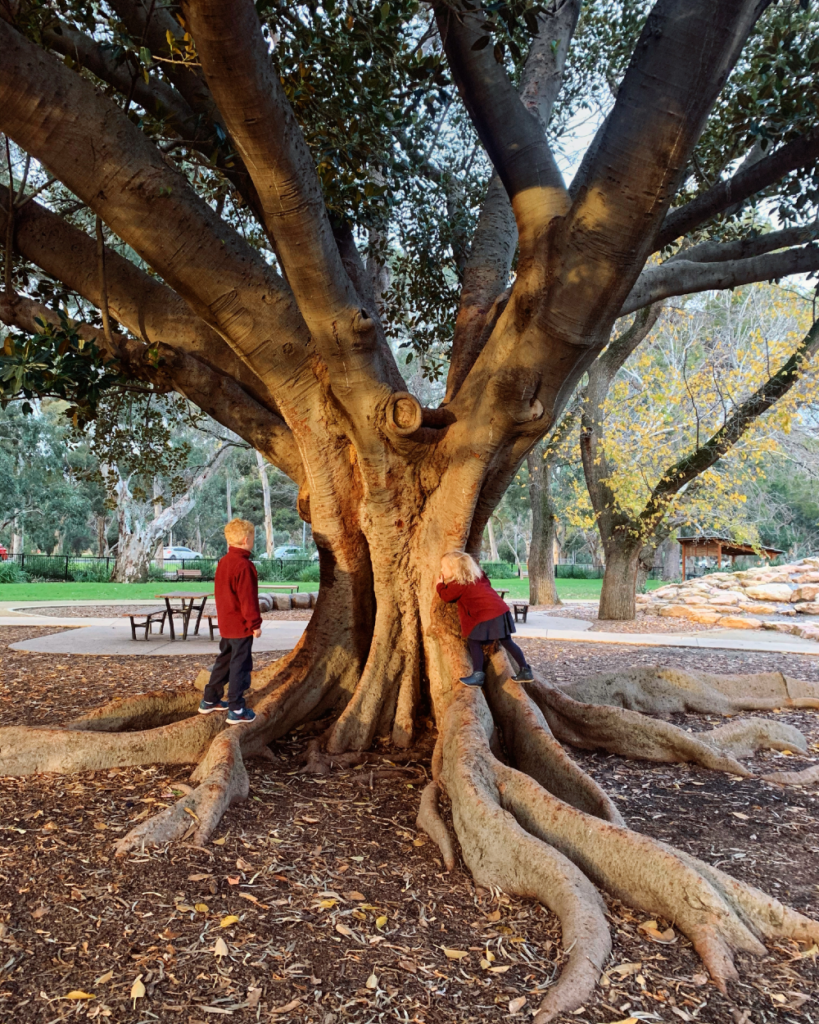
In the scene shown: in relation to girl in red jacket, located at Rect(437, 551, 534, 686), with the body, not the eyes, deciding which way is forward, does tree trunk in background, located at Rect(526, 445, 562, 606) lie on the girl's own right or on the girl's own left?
on the girl's own right

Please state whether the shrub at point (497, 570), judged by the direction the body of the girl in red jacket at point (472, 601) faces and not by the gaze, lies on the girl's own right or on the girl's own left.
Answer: on the girl's own right

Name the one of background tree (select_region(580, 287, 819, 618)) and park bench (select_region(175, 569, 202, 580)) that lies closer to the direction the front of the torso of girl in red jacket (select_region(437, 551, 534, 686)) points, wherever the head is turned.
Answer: the park bench
